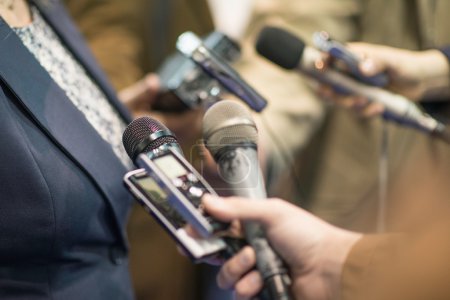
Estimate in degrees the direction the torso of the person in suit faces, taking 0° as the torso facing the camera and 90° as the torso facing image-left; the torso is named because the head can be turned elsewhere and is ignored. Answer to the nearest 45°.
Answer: approximately 315°
